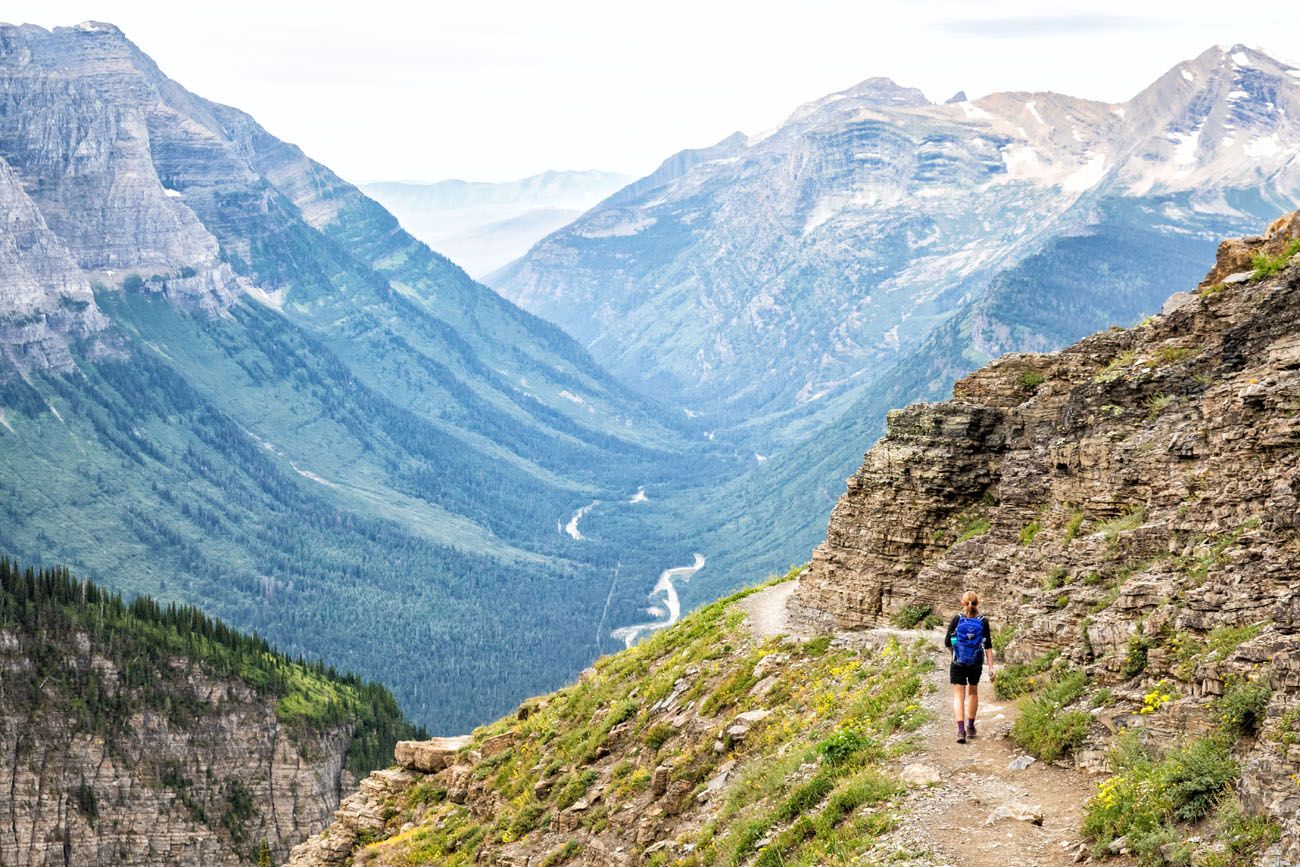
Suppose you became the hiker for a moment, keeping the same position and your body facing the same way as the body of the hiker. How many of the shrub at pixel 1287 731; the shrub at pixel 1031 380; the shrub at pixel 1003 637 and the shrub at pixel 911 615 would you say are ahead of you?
3

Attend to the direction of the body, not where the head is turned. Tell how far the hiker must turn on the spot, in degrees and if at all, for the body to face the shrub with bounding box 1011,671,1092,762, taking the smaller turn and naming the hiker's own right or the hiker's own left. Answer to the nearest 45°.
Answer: approximately 135° to the hiker's own right

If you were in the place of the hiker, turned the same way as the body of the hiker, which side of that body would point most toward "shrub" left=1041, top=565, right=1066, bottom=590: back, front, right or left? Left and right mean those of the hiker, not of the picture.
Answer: front

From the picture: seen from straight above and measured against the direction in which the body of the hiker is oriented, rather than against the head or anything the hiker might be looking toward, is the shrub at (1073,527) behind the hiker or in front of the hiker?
in front

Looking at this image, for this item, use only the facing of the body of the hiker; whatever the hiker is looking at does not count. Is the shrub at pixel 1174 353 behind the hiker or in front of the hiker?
in front

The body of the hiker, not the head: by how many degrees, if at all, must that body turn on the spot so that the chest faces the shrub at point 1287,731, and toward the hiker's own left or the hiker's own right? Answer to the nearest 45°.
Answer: approximately 135° to the hiker's own right

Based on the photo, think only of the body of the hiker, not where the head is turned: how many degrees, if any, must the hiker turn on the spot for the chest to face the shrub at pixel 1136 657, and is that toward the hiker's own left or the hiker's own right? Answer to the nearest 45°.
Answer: approximately 135° to the hiker's own right

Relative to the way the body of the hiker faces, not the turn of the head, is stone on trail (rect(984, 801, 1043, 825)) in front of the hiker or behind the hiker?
behind

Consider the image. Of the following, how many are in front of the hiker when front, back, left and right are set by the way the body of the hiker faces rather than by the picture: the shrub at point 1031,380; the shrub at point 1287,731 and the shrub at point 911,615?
2

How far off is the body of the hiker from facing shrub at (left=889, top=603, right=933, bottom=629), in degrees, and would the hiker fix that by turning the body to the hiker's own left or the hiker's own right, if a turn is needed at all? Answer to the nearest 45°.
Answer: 0° — they already face it

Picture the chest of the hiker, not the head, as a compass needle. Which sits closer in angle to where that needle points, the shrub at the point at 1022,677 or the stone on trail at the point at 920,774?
the shrub

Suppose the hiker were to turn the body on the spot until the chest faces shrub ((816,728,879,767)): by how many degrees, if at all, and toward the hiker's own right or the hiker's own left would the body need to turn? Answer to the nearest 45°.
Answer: approximately 90° to the hiker's own left

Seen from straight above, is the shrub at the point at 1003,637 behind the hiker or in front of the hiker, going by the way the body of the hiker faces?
in front

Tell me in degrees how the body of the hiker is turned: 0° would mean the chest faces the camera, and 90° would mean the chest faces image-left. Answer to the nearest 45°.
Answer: approximately 180°
